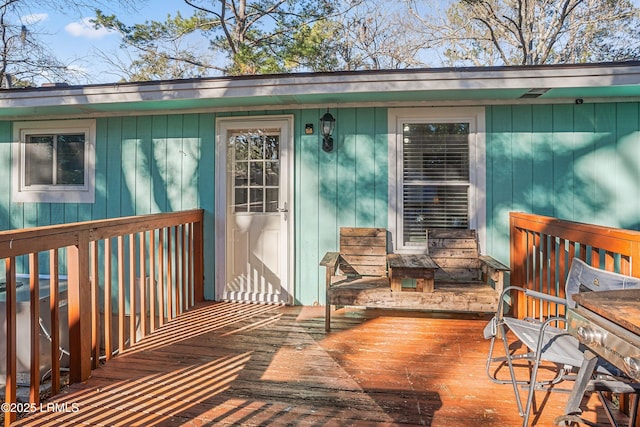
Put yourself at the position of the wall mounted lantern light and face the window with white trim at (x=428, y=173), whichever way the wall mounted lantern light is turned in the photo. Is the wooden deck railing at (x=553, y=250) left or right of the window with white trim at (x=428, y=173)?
right

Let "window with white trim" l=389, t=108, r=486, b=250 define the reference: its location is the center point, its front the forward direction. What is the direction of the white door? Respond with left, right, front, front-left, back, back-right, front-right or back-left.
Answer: right

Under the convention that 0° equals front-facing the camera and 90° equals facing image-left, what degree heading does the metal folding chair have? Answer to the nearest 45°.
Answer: approximately 45°

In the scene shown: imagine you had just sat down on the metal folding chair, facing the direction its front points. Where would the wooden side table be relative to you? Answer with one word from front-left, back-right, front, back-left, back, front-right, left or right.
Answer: right

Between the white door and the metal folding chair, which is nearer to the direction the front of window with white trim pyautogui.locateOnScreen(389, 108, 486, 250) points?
the metal folding chair

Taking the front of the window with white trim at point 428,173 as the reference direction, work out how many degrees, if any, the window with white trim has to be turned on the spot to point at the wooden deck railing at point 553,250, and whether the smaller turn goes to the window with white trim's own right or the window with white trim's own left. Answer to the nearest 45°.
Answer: approximately 45° to the window with white trim's own left

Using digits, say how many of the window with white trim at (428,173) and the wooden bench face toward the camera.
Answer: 2

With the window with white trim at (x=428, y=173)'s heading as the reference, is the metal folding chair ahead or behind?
ahead

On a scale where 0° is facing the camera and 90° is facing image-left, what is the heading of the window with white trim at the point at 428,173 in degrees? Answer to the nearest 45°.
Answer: approximately 0°

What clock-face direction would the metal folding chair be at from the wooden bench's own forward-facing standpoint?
The metal folding chair is roughly at 11 o'clock from the wooden bench.

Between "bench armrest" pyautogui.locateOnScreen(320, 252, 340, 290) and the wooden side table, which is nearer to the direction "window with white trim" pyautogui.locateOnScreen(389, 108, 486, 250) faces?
the wooden side table
